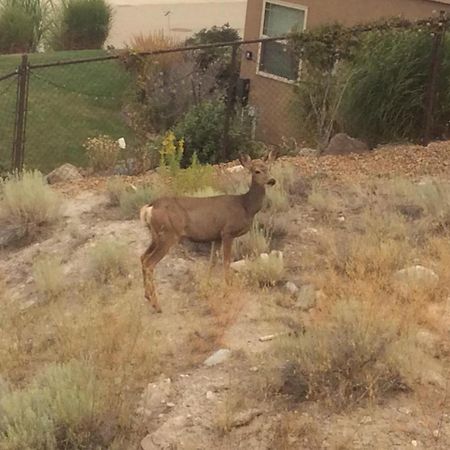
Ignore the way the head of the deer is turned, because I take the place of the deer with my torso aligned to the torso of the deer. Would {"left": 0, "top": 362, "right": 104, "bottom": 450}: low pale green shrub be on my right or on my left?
on my right

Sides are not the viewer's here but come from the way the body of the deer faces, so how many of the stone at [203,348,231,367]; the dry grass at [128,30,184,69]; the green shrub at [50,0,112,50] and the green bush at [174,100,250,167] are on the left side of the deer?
3

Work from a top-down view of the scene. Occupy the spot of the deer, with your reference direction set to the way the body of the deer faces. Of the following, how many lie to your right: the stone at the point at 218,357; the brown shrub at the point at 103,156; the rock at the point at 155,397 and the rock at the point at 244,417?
3

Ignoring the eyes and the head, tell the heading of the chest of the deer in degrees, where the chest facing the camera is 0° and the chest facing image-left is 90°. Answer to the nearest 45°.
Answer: approximately 270°

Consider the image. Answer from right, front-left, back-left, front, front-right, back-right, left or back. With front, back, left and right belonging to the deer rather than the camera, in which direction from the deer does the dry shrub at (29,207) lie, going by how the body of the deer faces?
back-left

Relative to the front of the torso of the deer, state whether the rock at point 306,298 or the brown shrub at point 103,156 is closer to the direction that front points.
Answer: the rock

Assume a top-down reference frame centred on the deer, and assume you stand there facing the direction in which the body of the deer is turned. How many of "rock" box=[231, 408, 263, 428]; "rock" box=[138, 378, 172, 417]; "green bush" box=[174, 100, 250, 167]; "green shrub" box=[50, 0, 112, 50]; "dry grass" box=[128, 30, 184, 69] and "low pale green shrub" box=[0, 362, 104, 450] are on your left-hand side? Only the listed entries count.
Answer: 3

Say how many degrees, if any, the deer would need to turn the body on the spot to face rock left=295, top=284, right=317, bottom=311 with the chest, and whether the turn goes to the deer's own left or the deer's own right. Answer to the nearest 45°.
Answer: approximately 45° to the deer's own right

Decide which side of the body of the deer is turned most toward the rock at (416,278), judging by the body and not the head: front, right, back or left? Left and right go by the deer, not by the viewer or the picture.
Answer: front

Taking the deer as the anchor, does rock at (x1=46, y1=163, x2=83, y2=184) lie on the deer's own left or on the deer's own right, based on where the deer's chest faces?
on the deer's own left

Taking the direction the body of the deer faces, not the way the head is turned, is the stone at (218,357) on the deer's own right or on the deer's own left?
on the deer's own right

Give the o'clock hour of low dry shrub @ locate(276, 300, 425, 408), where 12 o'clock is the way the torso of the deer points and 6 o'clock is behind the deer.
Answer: The low dry shrub is roughly at 2 o'clock from the deer.

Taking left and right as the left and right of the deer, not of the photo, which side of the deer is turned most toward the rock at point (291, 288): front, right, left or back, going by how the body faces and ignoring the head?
front

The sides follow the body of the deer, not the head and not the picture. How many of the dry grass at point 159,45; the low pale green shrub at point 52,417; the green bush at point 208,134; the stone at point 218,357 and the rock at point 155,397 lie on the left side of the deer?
2

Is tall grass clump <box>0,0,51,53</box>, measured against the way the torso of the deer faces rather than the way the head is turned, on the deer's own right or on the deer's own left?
on the deer's own left

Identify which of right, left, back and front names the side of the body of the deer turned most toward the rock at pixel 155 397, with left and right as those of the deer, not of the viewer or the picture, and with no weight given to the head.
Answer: right

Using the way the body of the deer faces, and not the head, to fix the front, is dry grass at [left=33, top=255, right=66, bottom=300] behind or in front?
behind

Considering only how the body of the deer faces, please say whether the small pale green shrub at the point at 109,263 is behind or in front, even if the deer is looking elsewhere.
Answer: behind

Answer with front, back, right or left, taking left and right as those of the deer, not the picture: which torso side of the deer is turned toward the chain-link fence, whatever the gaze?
left

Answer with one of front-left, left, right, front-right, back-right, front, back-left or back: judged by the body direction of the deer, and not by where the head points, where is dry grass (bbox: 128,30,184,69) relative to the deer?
left
